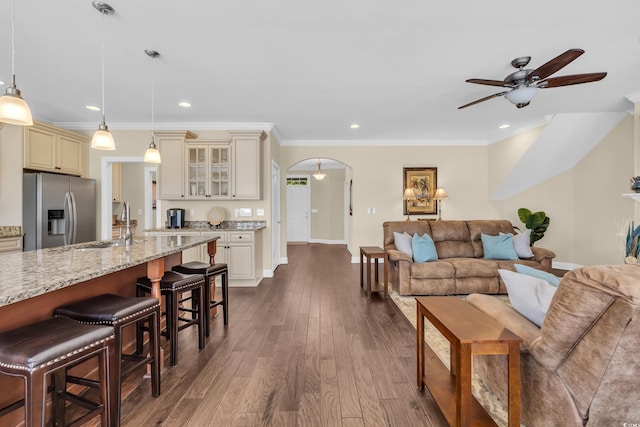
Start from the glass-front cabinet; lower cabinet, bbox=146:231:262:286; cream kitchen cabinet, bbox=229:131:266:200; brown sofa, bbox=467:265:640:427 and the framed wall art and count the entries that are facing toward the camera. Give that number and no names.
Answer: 4

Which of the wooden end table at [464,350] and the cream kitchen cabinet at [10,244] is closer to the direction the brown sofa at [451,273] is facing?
the wooden end table

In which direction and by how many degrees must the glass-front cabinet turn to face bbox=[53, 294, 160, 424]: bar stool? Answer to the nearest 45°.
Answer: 0° — it already faces it

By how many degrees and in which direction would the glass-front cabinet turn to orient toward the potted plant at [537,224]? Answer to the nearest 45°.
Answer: approximately 90° to its left

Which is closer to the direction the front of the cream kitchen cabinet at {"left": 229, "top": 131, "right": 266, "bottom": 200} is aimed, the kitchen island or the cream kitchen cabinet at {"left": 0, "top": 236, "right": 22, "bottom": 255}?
the kitchen island

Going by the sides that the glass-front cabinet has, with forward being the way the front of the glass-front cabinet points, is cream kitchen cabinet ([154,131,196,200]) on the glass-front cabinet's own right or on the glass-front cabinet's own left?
on the glass-front cabinet's own right
